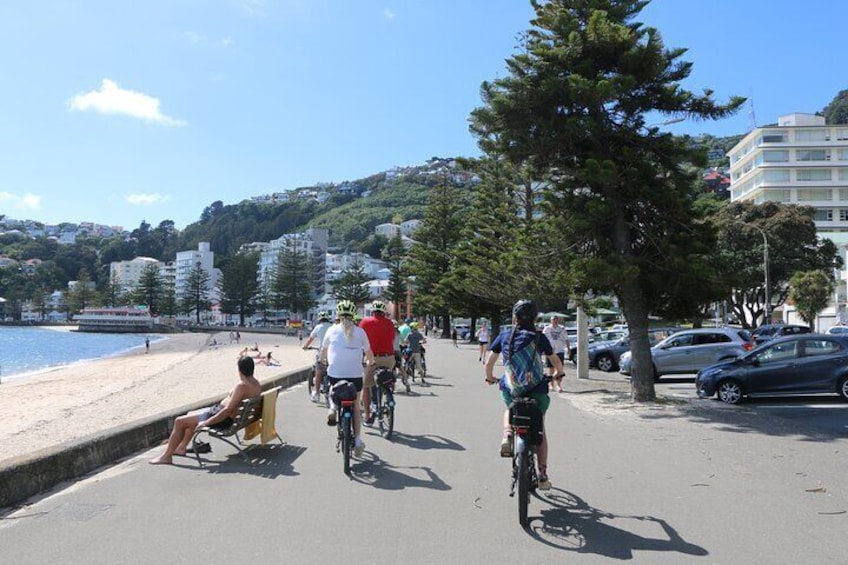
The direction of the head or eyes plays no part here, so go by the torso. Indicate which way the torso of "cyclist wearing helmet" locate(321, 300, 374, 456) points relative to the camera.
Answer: away from the camera

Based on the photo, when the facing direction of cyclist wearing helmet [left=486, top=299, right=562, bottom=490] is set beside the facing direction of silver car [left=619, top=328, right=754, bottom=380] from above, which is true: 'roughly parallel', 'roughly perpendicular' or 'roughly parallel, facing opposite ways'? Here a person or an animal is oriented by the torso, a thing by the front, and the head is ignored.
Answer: roughly perpendicular

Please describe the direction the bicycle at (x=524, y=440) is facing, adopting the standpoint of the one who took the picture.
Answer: facing away from the viewer

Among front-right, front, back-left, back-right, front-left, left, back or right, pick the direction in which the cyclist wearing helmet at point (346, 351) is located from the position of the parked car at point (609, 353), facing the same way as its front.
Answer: left

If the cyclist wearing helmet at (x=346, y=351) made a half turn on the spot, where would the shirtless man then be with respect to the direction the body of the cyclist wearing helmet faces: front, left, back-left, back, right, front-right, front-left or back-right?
right

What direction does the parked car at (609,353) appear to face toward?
to the viewer's left

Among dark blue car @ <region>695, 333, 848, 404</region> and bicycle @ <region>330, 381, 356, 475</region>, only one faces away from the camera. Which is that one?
the bicycle

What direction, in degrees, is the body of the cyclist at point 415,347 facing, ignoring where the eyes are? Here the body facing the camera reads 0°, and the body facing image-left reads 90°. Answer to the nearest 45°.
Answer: approximately 180°

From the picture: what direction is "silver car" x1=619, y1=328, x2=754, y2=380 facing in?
to the viewer's left

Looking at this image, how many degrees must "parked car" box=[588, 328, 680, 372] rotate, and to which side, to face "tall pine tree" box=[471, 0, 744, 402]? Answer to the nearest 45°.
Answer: approximately 90° to its left

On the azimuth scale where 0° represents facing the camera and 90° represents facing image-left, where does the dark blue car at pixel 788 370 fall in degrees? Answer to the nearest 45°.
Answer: approximately 90°

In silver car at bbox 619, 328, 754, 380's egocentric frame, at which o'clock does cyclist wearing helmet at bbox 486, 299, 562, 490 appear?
The cyclist wearing helmet is roughly at 9 o'clock from the silver car.

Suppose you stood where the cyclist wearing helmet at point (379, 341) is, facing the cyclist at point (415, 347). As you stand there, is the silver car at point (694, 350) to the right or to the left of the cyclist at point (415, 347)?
right

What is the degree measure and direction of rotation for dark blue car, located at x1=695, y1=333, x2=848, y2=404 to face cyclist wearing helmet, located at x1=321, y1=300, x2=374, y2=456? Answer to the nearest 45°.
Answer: approximately 45° to its left

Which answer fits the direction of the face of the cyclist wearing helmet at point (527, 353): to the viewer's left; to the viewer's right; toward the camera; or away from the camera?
away from the camera

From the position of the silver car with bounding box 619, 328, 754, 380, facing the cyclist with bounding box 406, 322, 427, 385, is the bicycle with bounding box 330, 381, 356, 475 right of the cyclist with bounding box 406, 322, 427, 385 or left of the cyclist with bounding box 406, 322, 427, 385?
left
